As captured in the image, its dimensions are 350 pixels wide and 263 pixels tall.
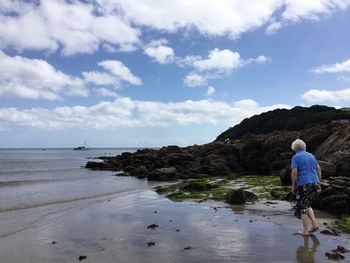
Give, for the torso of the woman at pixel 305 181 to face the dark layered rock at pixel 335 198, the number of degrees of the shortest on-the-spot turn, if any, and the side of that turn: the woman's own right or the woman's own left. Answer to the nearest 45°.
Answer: approximately 45° to the woman's own right

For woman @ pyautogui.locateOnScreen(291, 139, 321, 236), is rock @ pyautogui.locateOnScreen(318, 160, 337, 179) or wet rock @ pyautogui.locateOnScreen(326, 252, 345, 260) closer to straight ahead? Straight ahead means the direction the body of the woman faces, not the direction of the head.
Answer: the rock

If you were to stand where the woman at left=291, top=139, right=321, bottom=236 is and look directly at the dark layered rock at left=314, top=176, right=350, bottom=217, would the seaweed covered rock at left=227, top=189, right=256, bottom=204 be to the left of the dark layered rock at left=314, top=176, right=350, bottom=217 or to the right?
left

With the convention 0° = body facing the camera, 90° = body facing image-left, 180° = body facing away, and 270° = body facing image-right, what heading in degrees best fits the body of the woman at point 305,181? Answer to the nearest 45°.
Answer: approximately 135°

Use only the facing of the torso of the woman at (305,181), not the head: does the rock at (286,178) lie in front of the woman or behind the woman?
in front

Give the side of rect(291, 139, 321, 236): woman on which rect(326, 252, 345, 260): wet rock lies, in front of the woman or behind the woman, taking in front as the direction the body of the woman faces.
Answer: behind

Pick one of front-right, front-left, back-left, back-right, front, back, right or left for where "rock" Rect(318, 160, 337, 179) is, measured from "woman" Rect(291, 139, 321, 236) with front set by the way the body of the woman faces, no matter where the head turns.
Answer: front-right

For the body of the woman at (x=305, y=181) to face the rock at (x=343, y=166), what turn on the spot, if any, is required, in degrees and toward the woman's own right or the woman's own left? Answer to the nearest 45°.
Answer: approximately 45° to the woman's own right

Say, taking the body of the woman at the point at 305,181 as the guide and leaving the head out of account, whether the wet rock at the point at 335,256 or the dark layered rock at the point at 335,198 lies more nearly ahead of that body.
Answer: the dark layered rock
